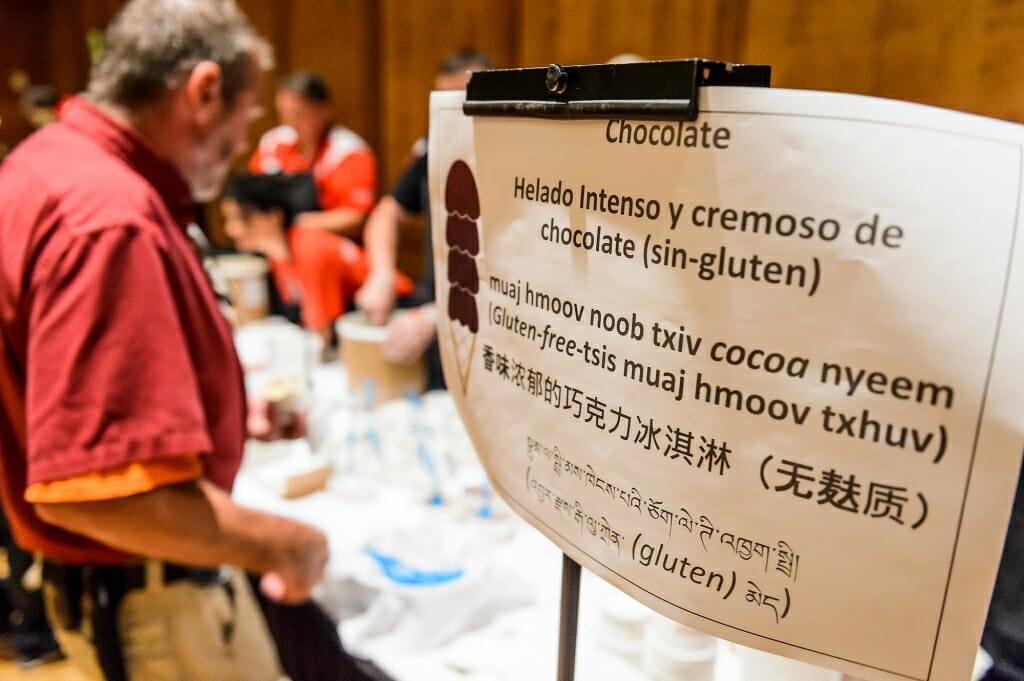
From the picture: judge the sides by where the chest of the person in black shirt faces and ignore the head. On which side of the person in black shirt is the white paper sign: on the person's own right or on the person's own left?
on the person's own left

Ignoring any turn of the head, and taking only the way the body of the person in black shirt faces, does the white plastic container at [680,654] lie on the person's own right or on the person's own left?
on the person's own left

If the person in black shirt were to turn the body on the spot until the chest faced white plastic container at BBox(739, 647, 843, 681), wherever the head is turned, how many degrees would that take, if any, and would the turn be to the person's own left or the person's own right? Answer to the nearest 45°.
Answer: approximately 45° to the person's own left

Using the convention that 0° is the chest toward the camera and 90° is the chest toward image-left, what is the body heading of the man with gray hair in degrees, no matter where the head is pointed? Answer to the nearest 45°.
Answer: approximately 270°

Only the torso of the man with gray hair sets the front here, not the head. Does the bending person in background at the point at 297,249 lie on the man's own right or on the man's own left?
on the man's own left

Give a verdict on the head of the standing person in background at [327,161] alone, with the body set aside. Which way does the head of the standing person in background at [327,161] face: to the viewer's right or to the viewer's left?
to the viewer's left

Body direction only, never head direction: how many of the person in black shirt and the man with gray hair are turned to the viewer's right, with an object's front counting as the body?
1
